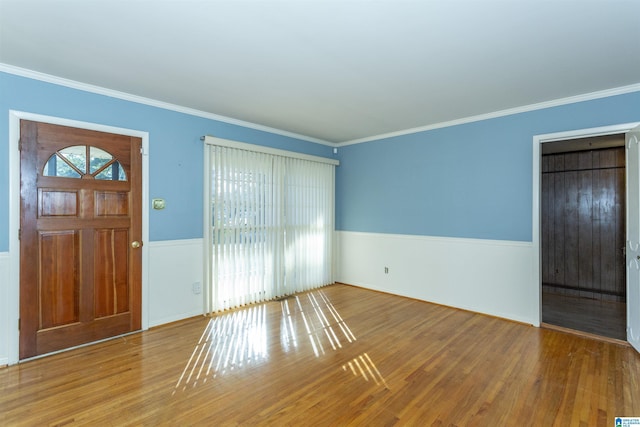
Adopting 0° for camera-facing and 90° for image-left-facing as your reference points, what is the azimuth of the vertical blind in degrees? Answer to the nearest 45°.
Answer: approximately 315°

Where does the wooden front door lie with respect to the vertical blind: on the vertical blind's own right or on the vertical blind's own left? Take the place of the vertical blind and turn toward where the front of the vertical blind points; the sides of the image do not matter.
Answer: on the vertical blind's own right

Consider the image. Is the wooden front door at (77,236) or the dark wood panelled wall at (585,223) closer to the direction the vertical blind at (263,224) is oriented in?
the dark wood panelled wall

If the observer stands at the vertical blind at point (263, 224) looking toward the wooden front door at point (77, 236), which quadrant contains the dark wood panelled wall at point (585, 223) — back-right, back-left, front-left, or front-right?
back-left

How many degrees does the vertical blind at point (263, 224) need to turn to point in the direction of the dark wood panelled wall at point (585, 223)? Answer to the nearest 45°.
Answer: approximately 45° to its left
